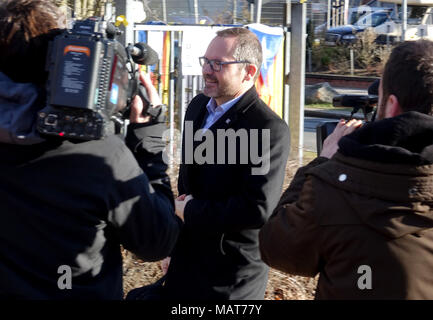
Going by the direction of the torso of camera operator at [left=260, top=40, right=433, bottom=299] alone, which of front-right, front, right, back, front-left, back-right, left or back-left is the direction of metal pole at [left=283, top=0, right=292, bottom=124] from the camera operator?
front-right

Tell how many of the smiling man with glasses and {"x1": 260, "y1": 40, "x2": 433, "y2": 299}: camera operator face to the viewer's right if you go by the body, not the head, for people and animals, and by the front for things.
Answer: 0

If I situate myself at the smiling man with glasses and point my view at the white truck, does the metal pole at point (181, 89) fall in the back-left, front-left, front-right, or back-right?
front-left

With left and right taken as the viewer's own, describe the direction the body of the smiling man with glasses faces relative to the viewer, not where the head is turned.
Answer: facing the viewer and to the left of the viewer

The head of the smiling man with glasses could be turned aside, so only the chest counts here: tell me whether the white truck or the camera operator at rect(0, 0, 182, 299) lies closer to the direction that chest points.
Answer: the camera operator

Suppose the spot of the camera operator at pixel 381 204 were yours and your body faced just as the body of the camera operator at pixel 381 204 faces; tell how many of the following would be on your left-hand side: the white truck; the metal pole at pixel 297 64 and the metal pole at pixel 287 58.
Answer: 0

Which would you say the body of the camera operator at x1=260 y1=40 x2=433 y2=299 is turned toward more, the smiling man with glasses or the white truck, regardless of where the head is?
the smiling man with glasses

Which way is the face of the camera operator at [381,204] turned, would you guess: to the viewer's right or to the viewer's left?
to the viewer's left

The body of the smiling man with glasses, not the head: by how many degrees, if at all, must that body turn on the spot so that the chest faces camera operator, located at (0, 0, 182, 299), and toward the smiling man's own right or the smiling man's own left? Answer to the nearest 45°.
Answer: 0° — they already face them

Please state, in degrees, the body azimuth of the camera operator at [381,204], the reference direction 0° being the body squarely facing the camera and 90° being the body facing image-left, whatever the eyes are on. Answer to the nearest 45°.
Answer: approximately 135°

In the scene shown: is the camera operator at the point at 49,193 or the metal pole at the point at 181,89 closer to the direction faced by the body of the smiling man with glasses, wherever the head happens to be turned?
the camera operator

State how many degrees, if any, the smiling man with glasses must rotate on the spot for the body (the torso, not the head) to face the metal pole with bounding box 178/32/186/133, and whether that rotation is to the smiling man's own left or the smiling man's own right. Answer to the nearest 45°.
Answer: approximately 135° to the smiling man's own right

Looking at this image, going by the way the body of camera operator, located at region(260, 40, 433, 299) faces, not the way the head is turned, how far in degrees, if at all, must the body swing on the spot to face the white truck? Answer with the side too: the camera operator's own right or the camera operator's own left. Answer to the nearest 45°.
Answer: approximately 45° to the camera operator's own right
